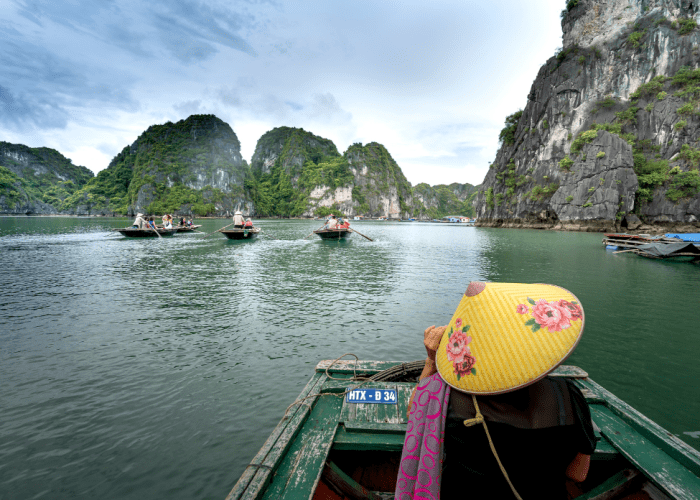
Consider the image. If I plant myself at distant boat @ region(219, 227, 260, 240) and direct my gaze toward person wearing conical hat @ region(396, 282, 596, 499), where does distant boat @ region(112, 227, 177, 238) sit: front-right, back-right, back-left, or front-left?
back-right

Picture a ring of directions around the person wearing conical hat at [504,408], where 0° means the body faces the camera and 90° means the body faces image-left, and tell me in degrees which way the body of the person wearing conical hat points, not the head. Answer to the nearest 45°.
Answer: approximately 180°

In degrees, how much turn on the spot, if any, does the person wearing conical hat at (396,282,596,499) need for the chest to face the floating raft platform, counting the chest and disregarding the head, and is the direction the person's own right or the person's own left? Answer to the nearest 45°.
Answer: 0° — they already face it

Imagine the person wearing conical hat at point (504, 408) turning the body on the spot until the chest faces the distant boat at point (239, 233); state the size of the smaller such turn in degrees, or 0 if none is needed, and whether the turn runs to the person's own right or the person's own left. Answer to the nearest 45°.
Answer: approximately 45° to the person's own left

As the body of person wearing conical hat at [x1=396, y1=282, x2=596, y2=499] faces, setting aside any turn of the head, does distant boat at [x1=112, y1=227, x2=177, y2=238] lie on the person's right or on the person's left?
on the person's left

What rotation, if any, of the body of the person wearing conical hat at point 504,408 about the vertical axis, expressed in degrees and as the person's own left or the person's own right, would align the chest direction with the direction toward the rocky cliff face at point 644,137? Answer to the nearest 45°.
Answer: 0° — they already face it

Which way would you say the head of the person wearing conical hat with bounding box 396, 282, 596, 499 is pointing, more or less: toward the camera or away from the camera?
away from the camera
